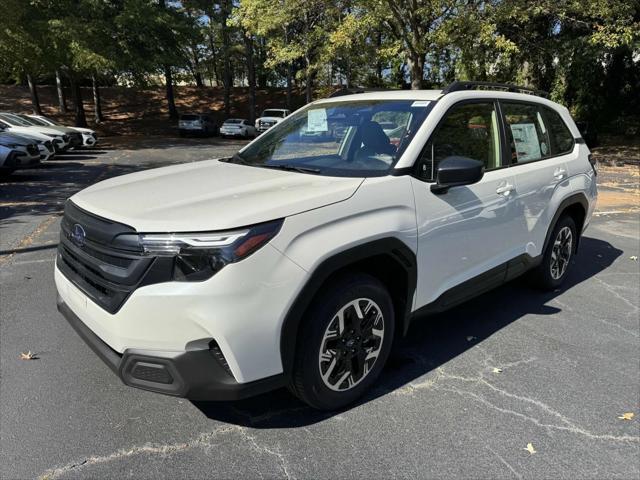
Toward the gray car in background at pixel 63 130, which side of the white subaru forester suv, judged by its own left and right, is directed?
right

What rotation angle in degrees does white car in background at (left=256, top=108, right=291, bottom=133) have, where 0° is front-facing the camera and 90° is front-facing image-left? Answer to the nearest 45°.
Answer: approximately 45°

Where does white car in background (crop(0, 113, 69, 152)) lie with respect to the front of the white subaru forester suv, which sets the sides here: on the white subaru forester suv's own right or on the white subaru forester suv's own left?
on the white subaru forester suv's own right

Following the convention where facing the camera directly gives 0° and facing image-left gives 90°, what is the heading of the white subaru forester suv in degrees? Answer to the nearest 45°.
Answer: approximately 45°

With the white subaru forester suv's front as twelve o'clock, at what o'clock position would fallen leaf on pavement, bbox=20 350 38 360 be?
The fallen leaf on pavement is roughly at 2 o'clock from the white subaru forester suv.

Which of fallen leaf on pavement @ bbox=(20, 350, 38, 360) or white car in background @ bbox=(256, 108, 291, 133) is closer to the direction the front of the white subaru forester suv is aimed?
the fallen leaf on pavement
